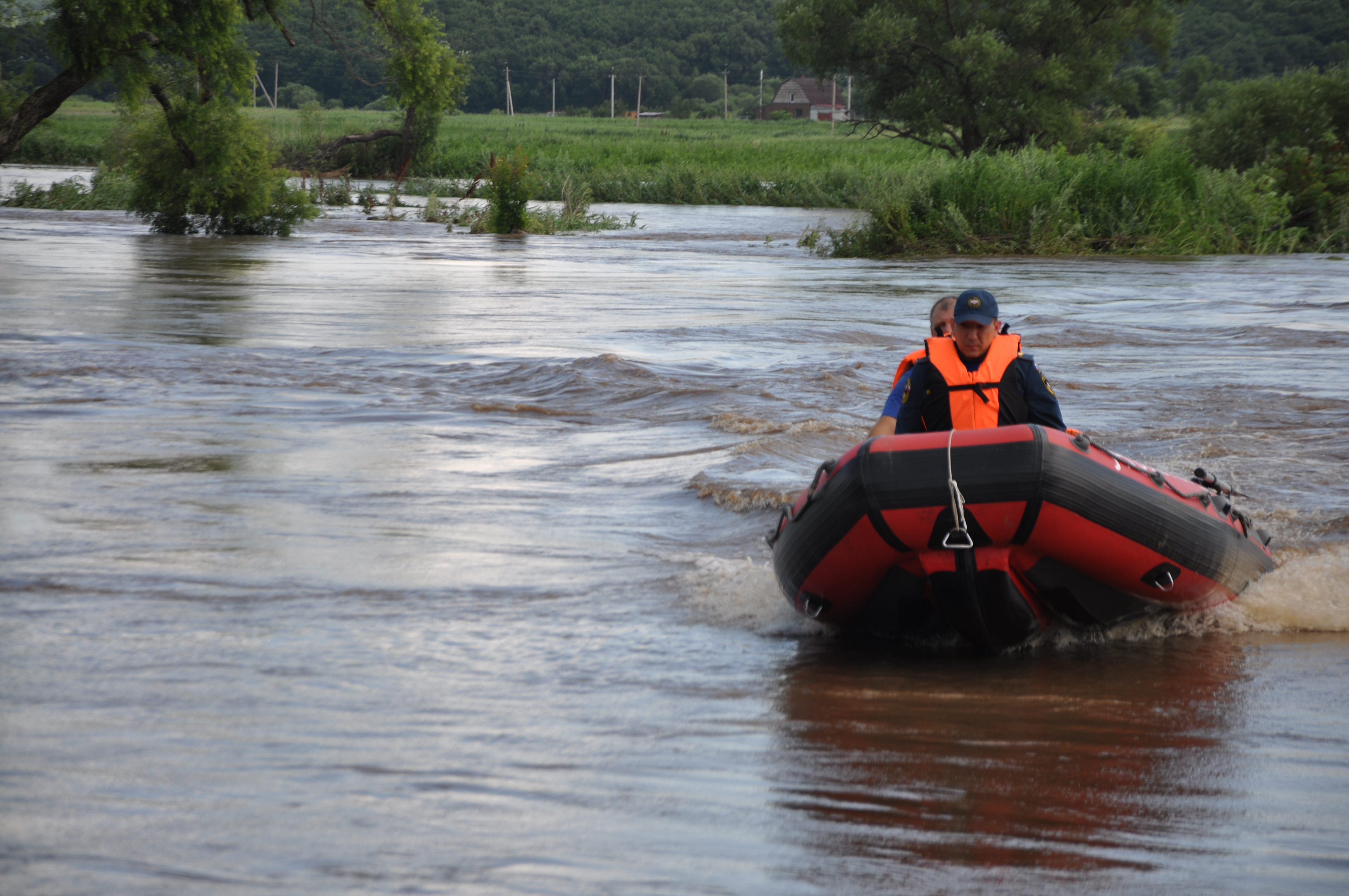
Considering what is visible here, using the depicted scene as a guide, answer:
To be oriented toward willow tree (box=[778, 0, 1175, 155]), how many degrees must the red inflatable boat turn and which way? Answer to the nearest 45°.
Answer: approximately 180°

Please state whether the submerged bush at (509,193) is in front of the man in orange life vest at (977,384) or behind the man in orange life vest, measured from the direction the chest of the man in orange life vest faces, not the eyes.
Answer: behind

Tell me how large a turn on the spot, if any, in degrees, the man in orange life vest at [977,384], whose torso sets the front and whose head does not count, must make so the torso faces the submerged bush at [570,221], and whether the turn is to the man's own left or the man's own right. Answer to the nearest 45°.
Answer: approximately 180°

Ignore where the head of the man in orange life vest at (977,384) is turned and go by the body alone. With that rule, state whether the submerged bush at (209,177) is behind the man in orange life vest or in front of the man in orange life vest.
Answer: behind

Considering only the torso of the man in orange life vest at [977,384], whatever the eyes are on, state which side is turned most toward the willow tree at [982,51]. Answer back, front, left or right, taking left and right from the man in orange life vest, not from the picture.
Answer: back

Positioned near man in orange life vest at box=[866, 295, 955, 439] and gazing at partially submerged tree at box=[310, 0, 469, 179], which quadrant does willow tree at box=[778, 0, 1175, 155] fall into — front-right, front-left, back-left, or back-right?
front-right

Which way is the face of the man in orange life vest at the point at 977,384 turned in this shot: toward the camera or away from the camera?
toward the camera

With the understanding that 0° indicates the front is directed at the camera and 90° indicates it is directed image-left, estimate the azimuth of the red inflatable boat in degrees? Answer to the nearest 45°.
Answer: approximately 0°

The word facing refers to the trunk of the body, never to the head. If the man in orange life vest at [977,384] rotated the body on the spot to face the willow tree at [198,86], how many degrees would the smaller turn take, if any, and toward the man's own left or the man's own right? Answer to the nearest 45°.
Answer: approximately 135° to the man's own right

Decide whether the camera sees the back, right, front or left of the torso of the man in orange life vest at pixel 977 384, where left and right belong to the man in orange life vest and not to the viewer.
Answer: front

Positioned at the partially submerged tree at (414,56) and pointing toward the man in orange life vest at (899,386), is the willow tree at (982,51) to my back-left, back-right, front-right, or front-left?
back-left
